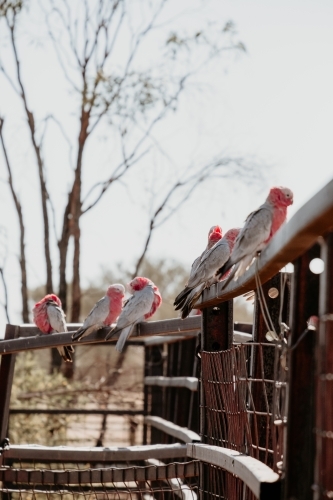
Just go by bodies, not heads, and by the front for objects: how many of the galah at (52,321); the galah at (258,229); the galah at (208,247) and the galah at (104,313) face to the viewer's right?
3

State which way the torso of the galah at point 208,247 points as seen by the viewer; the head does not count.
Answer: to the viewer's right

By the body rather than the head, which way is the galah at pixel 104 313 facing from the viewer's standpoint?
to the viewer's right

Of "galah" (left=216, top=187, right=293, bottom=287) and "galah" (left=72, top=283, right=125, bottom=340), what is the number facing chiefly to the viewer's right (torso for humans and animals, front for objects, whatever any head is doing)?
2

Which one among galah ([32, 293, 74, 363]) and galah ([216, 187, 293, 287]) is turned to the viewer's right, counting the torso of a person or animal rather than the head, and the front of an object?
galah ([216, 187, 293, 287])

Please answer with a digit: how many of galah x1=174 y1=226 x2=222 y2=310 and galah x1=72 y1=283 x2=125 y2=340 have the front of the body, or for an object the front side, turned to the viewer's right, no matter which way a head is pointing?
2

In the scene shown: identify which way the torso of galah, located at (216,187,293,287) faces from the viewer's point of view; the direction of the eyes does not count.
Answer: to the viewer's right
